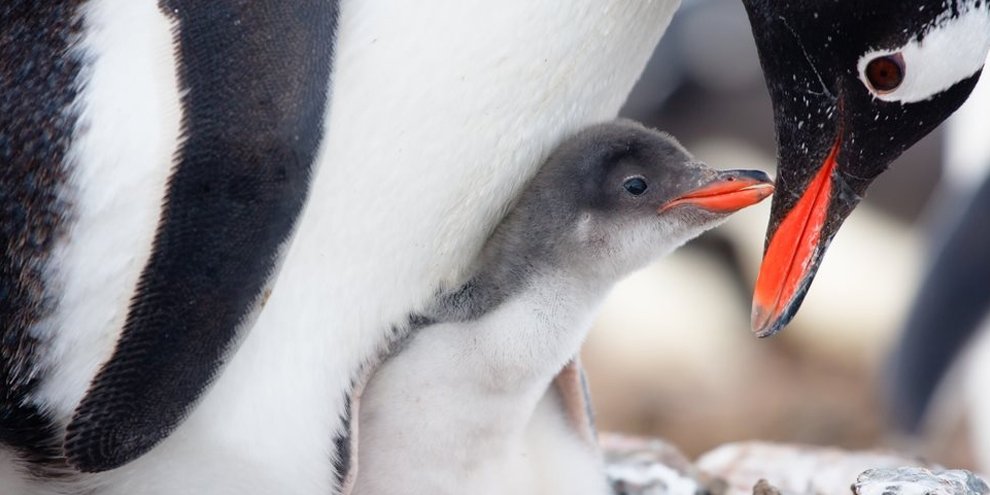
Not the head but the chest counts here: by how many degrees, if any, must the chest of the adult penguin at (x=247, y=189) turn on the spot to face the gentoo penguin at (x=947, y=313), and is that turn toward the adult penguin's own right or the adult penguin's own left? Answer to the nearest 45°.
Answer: approximately 45° to the adult penguin's own left

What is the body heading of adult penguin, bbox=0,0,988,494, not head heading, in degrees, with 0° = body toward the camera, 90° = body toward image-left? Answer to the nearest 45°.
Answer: approximately 270°

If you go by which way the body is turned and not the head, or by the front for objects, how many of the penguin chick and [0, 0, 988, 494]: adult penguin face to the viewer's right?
2

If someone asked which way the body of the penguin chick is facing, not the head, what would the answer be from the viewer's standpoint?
to the viewer's right
